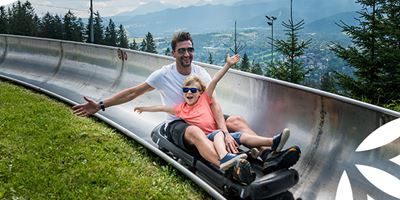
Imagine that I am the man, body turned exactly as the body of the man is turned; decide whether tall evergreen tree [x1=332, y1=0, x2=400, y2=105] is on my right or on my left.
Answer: on my left

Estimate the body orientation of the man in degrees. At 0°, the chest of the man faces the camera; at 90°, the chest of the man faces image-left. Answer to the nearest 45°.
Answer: approximately 315°

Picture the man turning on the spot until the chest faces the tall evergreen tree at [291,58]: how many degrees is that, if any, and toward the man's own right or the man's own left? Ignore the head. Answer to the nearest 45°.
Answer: approximately 135° to the man's own left
